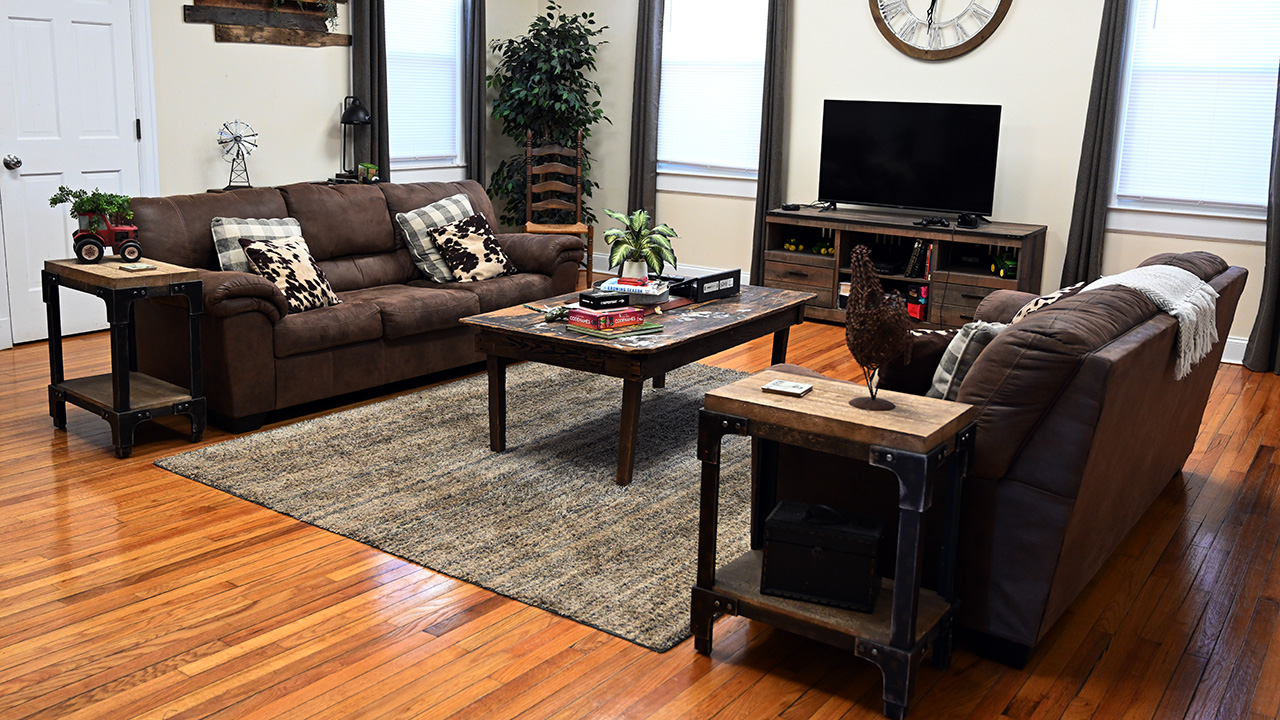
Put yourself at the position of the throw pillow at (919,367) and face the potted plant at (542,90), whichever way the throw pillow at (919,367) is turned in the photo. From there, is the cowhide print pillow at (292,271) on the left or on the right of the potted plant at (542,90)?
left

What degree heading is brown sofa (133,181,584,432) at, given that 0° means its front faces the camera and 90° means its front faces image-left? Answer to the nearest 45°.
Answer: approximately 315°

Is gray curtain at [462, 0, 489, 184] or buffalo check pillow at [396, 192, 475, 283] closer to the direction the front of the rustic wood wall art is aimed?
the buffalo check pillow

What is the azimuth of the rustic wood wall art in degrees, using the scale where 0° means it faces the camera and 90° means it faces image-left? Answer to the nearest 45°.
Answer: approximately 315°

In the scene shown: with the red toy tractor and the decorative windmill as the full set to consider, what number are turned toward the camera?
1

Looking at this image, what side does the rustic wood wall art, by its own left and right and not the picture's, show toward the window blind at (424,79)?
left
